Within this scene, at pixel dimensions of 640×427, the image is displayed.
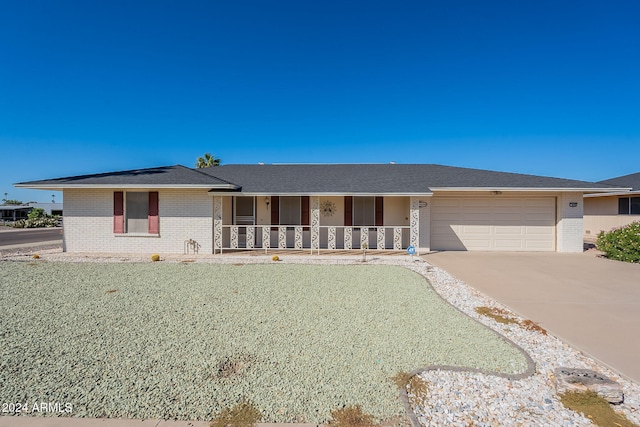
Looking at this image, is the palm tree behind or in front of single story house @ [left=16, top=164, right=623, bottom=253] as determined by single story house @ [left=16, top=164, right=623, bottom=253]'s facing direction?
behind

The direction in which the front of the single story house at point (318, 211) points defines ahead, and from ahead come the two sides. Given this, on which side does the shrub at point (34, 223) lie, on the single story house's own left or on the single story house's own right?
on the single story house's own right

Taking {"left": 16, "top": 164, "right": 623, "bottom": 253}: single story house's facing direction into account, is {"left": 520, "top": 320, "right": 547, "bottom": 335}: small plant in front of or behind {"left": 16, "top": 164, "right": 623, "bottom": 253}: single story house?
in front

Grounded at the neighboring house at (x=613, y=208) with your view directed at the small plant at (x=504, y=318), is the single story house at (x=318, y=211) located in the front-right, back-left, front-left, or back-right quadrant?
front-right

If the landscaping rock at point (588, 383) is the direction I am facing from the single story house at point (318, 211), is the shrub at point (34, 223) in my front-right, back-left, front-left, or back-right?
back-right

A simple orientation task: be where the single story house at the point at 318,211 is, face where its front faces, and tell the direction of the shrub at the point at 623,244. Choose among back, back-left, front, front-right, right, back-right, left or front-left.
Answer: left

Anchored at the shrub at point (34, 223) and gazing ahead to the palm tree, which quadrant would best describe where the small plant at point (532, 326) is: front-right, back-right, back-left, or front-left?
front-right

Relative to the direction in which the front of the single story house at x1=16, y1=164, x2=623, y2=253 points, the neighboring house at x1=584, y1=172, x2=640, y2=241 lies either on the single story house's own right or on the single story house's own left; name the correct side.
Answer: on the single story house's own left

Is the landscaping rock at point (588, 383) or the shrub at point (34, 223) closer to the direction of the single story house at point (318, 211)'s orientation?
the landscaping rock

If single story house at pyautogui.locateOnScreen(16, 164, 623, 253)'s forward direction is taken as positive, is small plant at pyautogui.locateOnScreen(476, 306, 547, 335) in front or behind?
in front

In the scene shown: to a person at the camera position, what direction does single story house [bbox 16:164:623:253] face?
facing the viewer

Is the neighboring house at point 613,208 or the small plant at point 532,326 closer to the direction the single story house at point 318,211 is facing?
the small plant

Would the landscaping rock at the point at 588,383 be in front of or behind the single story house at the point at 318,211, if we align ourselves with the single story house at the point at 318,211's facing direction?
in front
